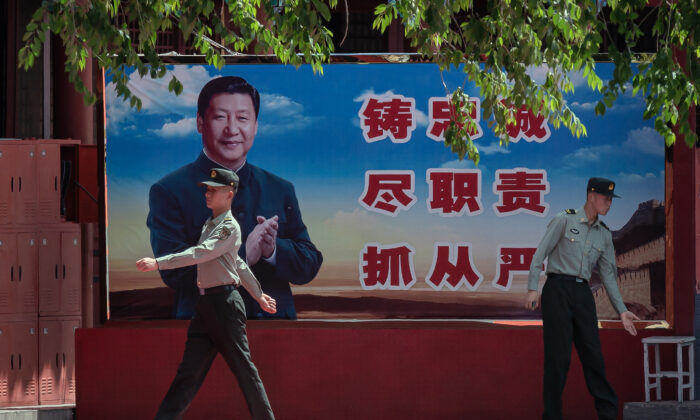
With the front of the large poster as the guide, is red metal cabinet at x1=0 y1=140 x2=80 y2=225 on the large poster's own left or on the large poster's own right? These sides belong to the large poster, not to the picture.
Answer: on the large poster's own right

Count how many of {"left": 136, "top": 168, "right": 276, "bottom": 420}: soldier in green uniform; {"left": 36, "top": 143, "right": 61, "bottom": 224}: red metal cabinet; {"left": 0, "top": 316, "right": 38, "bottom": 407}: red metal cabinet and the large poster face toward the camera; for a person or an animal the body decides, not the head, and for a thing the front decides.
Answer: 3

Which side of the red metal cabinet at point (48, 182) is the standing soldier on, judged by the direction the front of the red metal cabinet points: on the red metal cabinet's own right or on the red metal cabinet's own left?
on the red metal cabinet's own left

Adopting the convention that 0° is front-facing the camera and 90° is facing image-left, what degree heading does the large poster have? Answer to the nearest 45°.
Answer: approximately 0°

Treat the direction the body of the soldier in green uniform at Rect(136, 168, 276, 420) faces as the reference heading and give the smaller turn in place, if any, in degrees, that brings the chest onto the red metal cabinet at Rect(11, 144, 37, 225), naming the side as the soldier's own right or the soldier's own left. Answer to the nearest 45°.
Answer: approximately 45° to the soldier's own right

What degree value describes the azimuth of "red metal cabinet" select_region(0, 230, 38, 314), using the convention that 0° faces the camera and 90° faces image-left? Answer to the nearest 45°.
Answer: approximately 0°

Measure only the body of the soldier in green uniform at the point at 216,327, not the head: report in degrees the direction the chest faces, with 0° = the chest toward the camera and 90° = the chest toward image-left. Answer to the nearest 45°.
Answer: approximately 90°

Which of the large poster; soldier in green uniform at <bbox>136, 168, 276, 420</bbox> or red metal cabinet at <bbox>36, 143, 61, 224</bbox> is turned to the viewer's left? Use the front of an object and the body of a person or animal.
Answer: the soldier in green uniform

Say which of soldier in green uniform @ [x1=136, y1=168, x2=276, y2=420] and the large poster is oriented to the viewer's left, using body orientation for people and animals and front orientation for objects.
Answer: the soldier in green uniform
